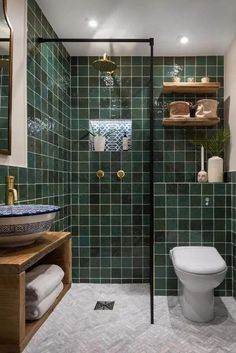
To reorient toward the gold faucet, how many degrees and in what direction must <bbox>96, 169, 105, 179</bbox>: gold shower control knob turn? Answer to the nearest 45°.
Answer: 0° — it already faces it

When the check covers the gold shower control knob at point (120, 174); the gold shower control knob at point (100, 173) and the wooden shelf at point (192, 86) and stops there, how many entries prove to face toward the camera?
3

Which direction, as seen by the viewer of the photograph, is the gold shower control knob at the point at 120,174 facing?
facing the viewer

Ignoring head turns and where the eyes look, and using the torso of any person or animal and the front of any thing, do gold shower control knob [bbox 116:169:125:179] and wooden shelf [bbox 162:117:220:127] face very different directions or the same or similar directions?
same or similar directions

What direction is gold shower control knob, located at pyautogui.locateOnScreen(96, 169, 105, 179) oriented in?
toward the camera

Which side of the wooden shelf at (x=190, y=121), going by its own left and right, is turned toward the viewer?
front

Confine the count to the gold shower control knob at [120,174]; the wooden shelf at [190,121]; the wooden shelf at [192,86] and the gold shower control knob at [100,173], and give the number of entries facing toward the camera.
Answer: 4

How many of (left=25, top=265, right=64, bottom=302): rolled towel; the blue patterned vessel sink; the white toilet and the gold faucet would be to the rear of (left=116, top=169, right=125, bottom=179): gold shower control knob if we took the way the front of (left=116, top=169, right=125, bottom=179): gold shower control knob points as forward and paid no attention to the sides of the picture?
0

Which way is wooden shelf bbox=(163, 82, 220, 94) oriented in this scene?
toward the camera

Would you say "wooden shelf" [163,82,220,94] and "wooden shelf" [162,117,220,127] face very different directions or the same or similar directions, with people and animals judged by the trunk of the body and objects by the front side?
same or similar directions

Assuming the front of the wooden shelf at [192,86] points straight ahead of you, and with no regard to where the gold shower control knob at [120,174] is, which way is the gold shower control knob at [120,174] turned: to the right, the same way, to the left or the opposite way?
the same way

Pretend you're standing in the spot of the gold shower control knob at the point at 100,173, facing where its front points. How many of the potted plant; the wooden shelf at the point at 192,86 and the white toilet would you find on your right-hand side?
0

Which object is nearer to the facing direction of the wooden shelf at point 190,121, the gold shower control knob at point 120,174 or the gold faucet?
the gold faucet

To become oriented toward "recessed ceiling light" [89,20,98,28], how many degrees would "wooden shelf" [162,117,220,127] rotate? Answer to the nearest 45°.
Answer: approximately 45° to its right

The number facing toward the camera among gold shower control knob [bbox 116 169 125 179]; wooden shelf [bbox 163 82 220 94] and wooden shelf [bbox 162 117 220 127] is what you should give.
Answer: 3

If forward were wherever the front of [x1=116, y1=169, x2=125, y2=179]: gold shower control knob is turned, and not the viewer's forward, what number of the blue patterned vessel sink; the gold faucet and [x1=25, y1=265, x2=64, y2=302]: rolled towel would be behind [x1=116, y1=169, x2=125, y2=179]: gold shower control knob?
0

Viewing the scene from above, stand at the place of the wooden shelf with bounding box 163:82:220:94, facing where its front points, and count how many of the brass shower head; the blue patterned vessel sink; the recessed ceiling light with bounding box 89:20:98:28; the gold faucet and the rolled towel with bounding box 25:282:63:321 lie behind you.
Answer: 0

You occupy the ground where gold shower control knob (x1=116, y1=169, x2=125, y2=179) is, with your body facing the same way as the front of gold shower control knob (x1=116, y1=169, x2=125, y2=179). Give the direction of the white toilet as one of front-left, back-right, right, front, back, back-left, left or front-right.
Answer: front-left

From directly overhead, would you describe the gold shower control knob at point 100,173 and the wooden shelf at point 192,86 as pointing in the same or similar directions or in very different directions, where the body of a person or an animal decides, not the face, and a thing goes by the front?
same or similar directions
